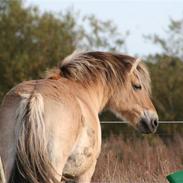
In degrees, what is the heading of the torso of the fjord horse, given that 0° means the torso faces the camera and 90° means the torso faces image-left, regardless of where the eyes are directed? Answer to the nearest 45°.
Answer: approximately 225°
